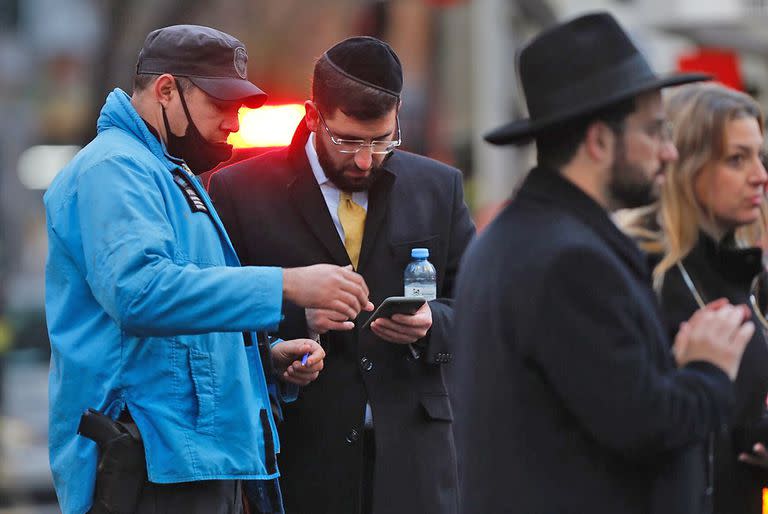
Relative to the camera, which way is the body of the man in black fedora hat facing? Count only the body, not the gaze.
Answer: to the viewer's right

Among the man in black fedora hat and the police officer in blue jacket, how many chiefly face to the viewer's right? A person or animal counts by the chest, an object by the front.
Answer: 2

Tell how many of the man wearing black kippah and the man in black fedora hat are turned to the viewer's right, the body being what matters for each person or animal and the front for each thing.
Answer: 1

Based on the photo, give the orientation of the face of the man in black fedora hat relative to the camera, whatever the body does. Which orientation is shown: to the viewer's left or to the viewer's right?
to the viewer's right

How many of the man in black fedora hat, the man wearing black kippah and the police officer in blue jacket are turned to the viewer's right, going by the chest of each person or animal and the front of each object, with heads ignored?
2

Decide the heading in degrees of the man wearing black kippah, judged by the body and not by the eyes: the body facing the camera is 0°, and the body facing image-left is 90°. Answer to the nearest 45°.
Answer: approximately 0°

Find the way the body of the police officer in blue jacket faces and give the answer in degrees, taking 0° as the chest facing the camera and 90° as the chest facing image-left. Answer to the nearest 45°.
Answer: approximately 270°

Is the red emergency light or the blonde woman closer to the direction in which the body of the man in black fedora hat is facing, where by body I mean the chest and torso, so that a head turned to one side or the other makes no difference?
the blonde woman

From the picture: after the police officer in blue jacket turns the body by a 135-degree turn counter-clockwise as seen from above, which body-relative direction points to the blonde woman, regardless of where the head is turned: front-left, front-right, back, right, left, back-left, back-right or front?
back-right

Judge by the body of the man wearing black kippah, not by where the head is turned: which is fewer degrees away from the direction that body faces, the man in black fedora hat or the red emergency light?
the man in black fedora hat

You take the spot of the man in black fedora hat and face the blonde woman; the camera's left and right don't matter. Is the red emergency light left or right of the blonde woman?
left

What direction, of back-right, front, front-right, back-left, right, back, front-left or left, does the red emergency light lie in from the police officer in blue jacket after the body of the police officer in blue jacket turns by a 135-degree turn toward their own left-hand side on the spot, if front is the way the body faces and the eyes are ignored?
front-right
